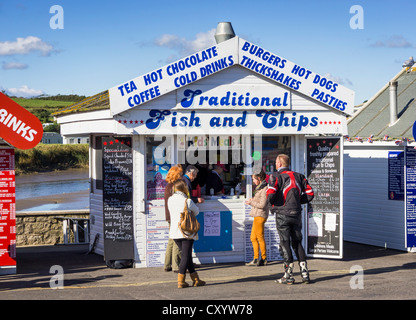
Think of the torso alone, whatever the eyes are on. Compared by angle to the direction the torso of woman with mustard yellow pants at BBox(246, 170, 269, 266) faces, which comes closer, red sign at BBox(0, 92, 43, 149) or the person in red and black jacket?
the red sign

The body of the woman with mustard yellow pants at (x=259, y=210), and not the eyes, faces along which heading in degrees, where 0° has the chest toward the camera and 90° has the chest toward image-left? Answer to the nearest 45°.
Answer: approximately 90°

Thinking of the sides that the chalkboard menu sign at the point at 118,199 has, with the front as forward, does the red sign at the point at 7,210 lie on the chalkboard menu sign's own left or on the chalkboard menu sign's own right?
on the chalkboard menu sign's own right

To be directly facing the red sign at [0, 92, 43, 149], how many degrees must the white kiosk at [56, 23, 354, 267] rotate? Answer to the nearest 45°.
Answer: approximately 45° to its right

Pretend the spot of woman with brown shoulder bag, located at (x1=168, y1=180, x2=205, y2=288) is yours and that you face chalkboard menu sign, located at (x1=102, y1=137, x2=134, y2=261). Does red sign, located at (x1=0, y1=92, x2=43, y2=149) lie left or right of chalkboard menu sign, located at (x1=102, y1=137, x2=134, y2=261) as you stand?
left

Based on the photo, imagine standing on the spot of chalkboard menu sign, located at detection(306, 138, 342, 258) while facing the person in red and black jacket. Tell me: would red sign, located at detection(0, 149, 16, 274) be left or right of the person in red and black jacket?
right

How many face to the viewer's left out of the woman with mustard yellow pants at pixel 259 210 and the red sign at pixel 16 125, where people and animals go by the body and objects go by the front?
1

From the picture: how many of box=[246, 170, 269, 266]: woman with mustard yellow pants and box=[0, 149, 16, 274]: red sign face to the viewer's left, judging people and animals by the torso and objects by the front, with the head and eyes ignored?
1

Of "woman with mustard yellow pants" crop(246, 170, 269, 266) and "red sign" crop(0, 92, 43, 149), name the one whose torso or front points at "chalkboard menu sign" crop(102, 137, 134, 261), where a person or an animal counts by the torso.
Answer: the woman with mustard yellow pants

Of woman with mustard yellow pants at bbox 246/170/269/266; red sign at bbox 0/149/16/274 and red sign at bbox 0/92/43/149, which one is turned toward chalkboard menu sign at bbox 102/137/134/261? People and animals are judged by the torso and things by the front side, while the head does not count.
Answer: the woman with mustard yellow pants

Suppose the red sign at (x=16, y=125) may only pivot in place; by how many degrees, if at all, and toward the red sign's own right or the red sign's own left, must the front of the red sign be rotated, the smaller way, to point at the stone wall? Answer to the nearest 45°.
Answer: approximately 180°

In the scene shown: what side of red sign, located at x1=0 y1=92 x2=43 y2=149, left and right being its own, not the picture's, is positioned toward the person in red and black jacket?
left
